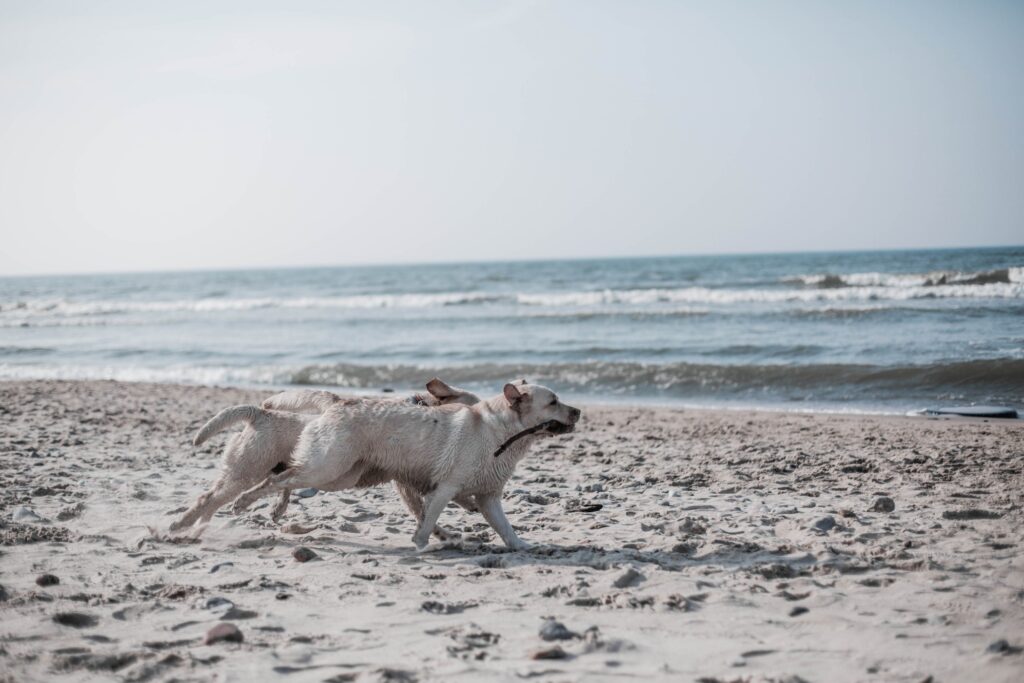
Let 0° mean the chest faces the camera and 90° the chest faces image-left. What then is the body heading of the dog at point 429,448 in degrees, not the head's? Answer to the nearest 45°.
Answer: approximately 270°

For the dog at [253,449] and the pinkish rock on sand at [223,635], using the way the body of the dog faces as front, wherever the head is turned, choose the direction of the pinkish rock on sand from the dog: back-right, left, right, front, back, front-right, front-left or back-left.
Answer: right

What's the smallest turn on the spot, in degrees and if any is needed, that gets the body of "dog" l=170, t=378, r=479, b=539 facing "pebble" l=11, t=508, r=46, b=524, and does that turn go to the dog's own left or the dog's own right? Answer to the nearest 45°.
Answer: approximately 180°

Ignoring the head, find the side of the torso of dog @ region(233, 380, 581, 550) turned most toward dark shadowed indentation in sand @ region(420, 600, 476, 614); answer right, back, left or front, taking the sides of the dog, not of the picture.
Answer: right

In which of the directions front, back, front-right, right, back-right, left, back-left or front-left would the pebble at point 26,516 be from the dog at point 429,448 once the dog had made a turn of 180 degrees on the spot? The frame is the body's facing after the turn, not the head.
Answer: front

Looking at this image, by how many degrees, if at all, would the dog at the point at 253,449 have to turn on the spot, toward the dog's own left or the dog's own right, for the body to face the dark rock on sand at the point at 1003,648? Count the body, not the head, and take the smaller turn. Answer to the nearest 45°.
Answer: approximately 45° to the dog's own right

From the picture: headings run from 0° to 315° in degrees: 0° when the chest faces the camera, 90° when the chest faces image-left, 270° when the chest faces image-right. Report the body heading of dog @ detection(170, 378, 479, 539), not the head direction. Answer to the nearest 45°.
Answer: approximately 270°

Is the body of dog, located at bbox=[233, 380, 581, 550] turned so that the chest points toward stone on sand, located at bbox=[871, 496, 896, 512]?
yes
